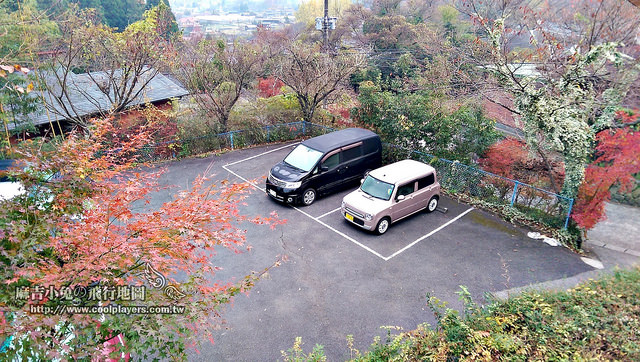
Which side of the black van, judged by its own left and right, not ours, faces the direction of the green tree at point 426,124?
back

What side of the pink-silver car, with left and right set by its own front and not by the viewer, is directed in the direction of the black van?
right

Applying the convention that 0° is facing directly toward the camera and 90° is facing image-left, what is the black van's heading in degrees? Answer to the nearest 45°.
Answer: approximately 45°

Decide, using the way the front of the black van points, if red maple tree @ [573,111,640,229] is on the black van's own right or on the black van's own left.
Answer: on the black van's own left

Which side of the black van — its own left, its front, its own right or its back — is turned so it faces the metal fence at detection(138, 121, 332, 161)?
right

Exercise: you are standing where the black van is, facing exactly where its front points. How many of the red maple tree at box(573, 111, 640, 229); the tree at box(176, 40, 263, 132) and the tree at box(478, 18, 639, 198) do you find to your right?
1

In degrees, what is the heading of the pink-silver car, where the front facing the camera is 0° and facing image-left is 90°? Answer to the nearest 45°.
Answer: approximately 45°

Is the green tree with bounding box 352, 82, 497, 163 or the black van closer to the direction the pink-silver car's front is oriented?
the black van
